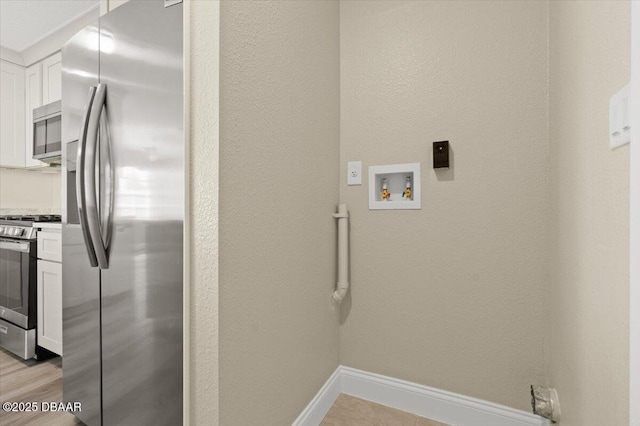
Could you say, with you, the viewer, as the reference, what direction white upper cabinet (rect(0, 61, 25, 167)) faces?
facing the viewer and to the right of the viewer

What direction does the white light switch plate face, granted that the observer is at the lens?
facing the viewer and to the left of the viewer

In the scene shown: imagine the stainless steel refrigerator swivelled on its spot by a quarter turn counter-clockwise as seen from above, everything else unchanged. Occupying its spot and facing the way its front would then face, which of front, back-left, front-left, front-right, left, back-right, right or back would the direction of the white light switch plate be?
front

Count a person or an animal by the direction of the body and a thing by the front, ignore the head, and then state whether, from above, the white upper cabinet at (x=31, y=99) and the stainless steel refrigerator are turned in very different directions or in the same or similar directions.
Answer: same or similar directions

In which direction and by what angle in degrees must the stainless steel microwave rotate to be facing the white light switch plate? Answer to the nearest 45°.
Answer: approximately 45° to its left

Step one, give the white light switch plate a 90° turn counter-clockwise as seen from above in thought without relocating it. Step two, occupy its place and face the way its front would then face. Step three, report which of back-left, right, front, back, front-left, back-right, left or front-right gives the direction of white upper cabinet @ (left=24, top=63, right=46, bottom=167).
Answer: back-right

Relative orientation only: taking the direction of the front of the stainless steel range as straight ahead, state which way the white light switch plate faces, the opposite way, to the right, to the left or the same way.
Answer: to the right
